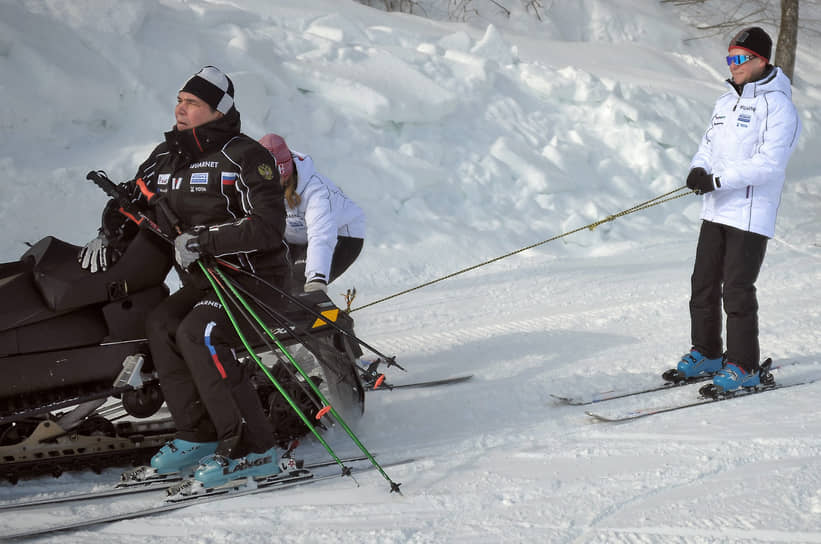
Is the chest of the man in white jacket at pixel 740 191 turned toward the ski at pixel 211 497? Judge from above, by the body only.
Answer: yes

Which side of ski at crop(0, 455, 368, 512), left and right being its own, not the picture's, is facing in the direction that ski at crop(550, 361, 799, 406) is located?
back

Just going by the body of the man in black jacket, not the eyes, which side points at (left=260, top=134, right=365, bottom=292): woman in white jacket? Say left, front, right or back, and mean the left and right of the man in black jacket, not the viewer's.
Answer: back

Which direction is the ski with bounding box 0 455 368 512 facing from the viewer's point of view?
to the viewer's left

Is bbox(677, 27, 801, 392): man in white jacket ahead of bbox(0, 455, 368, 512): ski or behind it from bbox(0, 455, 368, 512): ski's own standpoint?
behind

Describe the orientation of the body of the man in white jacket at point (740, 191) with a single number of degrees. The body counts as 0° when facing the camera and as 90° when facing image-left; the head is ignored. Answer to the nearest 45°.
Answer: approximately 45°

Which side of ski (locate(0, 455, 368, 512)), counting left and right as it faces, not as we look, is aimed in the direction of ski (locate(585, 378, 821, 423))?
back

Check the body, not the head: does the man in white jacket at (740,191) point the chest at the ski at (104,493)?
yes
